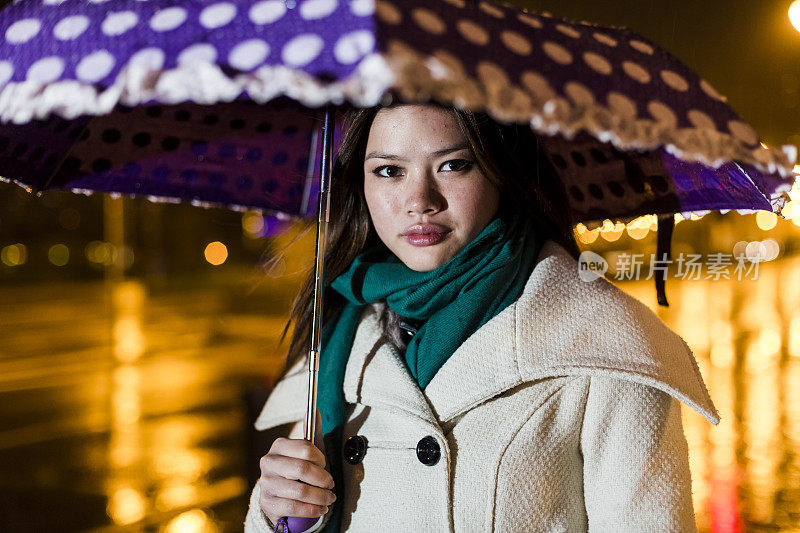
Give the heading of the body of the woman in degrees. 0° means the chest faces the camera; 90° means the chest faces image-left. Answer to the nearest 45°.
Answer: approximately 45°
